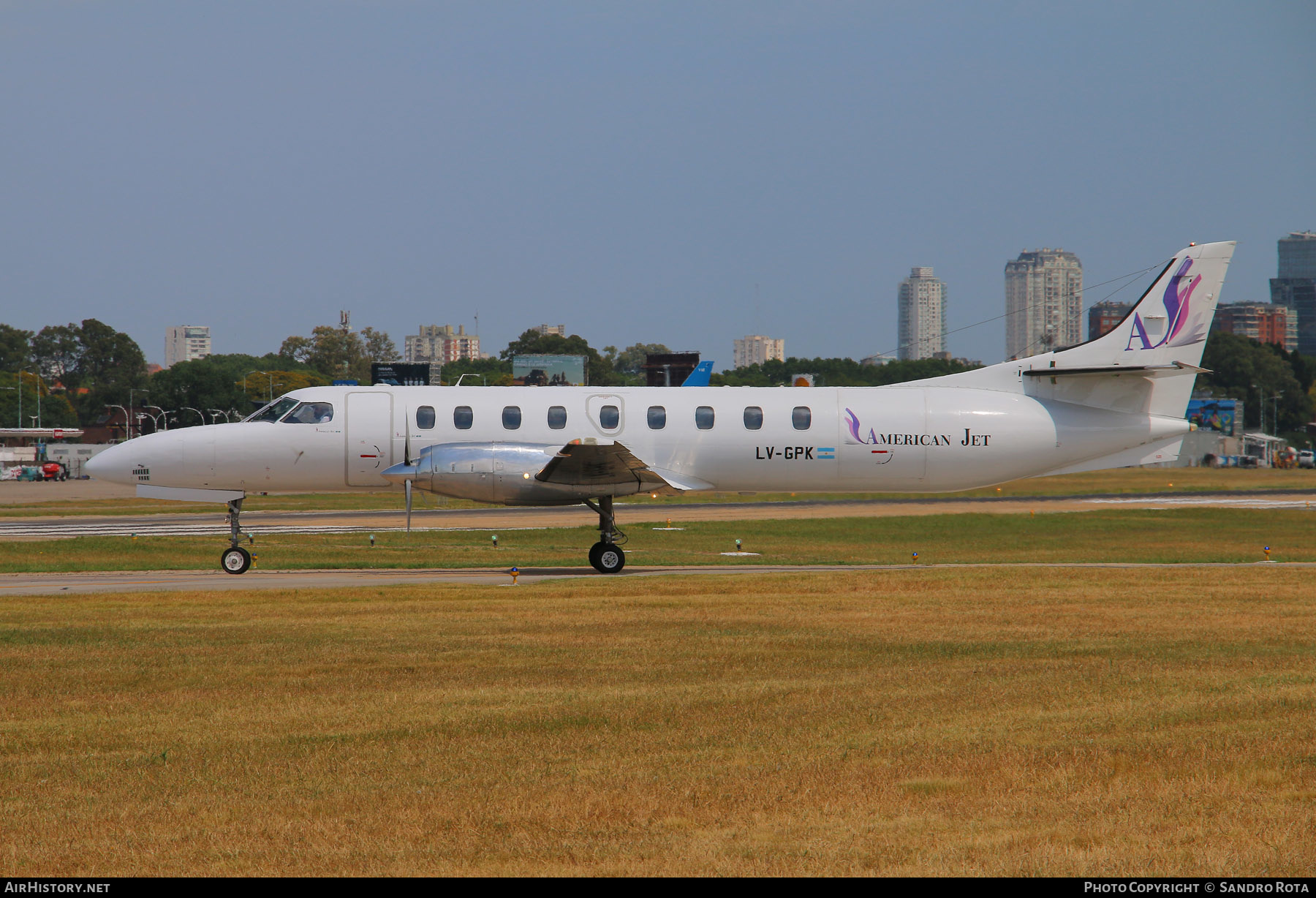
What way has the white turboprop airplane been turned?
to the viewer's left
